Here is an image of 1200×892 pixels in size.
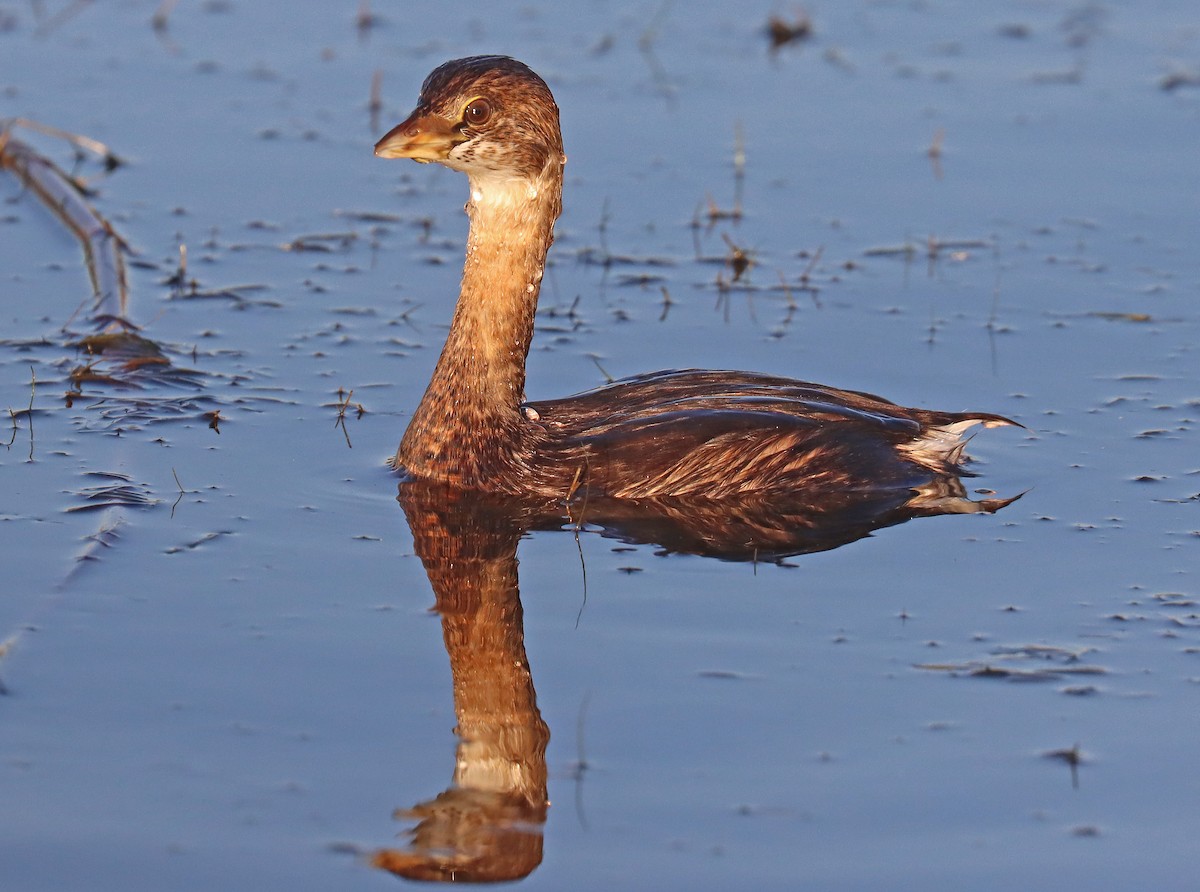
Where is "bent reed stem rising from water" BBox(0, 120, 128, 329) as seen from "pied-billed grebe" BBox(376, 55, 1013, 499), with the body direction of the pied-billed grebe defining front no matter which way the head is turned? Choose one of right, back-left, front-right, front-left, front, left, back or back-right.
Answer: front-right

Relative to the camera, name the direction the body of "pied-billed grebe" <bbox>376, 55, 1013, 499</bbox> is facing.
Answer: to the viewer's left
